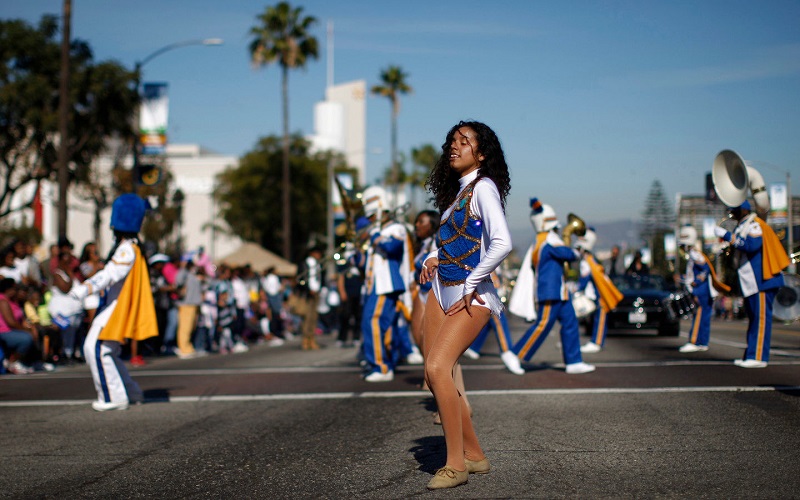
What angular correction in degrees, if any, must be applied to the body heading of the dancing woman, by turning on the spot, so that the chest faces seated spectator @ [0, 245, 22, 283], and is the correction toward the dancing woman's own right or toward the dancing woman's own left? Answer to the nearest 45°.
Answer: approximately 90° to the dancing woman's own right

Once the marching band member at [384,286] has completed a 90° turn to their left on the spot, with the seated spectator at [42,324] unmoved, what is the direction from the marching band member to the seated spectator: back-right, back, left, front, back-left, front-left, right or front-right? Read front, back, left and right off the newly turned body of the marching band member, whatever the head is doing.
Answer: back-right

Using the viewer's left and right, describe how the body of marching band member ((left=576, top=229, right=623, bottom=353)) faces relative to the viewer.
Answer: facing to the left of the viewer

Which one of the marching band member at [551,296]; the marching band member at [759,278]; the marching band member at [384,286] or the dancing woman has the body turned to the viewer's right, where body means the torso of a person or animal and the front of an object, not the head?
the marching band member at [551,296]

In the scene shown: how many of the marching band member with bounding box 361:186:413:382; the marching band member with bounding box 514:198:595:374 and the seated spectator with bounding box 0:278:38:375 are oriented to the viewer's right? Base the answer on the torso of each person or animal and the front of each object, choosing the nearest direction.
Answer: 2

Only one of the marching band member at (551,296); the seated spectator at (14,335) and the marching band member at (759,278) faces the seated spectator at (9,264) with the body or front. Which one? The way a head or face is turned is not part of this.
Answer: the marching band member at (759,278)

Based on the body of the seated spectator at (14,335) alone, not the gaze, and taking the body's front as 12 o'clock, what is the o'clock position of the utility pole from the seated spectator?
The utility pole is roughly at 9 o'clock from the seated spectator.

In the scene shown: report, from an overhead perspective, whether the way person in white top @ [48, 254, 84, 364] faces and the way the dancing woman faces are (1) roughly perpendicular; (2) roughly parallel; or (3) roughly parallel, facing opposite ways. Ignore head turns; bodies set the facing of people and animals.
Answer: roughly perpendicular

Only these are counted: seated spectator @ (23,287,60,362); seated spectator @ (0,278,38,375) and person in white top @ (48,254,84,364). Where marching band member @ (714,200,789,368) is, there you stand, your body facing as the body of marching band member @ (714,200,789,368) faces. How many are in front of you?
3

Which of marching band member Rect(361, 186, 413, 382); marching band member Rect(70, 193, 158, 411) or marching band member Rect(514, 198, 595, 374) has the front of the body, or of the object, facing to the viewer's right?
marching band member Rect(514, 198, 595, 374)

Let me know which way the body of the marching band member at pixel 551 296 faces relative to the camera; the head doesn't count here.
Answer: to the viewer's right

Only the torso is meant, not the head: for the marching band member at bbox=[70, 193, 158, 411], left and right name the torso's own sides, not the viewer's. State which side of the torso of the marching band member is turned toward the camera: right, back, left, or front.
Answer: left

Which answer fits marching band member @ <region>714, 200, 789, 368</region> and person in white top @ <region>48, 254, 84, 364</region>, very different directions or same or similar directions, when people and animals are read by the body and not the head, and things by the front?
very different directions

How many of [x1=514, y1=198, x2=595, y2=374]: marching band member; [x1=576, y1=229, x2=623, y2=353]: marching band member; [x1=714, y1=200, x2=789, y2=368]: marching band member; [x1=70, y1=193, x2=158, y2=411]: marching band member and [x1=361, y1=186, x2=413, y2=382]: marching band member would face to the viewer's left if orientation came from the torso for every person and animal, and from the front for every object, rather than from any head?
4

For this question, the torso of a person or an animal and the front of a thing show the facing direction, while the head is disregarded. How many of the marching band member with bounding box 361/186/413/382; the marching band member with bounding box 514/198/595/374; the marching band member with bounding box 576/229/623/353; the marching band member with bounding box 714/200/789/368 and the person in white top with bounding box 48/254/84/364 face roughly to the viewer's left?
3
